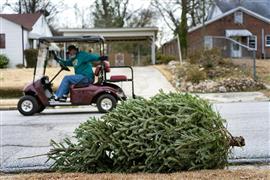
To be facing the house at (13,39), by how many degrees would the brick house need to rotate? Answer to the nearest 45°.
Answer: approximately 45° to its right

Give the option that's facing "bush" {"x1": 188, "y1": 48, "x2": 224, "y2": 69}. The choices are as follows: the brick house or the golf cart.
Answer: the brick house

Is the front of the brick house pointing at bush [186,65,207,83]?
yes

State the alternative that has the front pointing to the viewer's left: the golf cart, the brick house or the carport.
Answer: the golf cart

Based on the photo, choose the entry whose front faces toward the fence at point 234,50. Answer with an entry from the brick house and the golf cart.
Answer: the brick house

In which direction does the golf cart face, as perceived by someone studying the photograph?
facing to the left of the viewer

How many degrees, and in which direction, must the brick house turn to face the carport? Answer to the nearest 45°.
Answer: approximately 45° to its right

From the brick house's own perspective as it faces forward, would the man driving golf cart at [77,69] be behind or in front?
in front

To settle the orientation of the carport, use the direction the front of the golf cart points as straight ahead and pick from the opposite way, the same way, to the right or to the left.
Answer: to the left

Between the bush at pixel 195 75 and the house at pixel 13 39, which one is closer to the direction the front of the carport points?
the bush

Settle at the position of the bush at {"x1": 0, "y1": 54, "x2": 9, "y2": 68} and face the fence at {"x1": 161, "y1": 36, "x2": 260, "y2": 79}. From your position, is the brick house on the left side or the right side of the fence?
left

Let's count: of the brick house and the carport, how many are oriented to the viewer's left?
0

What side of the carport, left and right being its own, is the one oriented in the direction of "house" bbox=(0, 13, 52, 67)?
right
